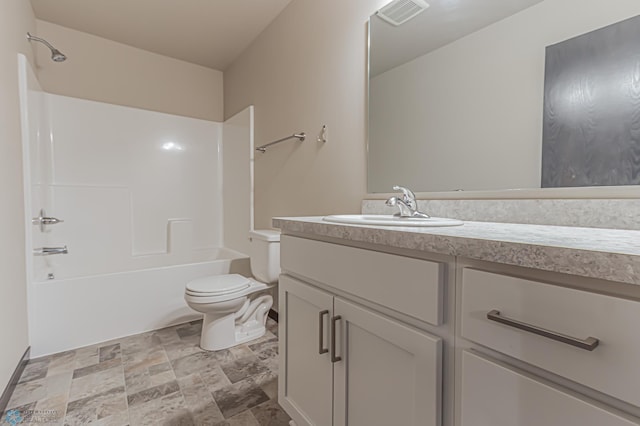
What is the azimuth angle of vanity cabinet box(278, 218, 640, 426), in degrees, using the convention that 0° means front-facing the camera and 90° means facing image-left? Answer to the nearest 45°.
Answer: approximately 45°

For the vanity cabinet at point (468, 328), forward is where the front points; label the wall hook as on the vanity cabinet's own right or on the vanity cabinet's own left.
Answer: on the vanity cabinet's own right

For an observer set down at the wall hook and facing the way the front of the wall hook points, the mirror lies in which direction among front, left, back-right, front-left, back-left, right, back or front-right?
left

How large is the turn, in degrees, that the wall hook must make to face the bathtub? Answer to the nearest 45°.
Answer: approximately 45° to its right

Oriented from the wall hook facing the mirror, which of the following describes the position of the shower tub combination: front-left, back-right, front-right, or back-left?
back-right

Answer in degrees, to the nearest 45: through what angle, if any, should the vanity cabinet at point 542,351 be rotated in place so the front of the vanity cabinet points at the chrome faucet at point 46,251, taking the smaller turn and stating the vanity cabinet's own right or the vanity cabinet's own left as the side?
approximately 45° to the vanity cabinet's own right

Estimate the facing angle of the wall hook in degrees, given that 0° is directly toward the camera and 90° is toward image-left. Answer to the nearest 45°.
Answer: approximately 45°

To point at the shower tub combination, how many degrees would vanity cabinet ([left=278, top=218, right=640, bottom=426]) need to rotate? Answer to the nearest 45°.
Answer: approximately 45° to its right

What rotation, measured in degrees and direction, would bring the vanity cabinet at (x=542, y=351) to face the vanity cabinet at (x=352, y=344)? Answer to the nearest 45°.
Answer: approximately 45° to its right

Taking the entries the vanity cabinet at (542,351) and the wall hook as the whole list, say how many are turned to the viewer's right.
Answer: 0
